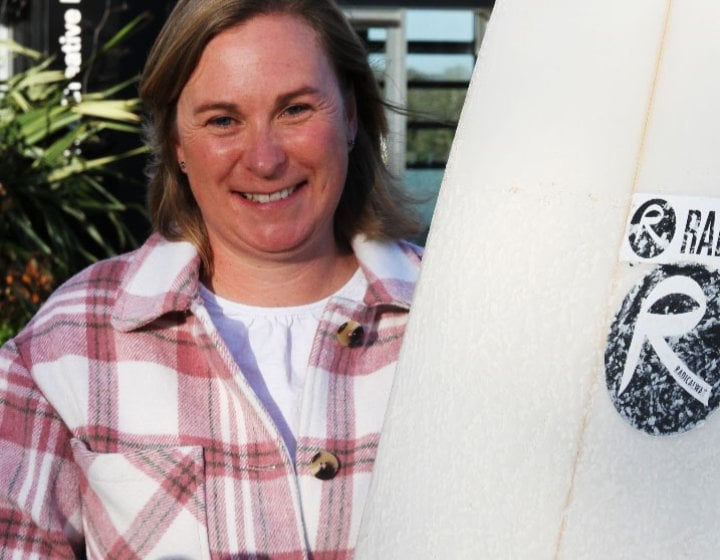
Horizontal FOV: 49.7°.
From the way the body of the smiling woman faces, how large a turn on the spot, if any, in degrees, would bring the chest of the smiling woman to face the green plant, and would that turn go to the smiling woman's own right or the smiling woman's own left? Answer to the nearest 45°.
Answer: approximately 180°

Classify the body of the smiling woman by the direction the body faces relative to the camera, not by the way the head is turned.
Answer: toward the camera
